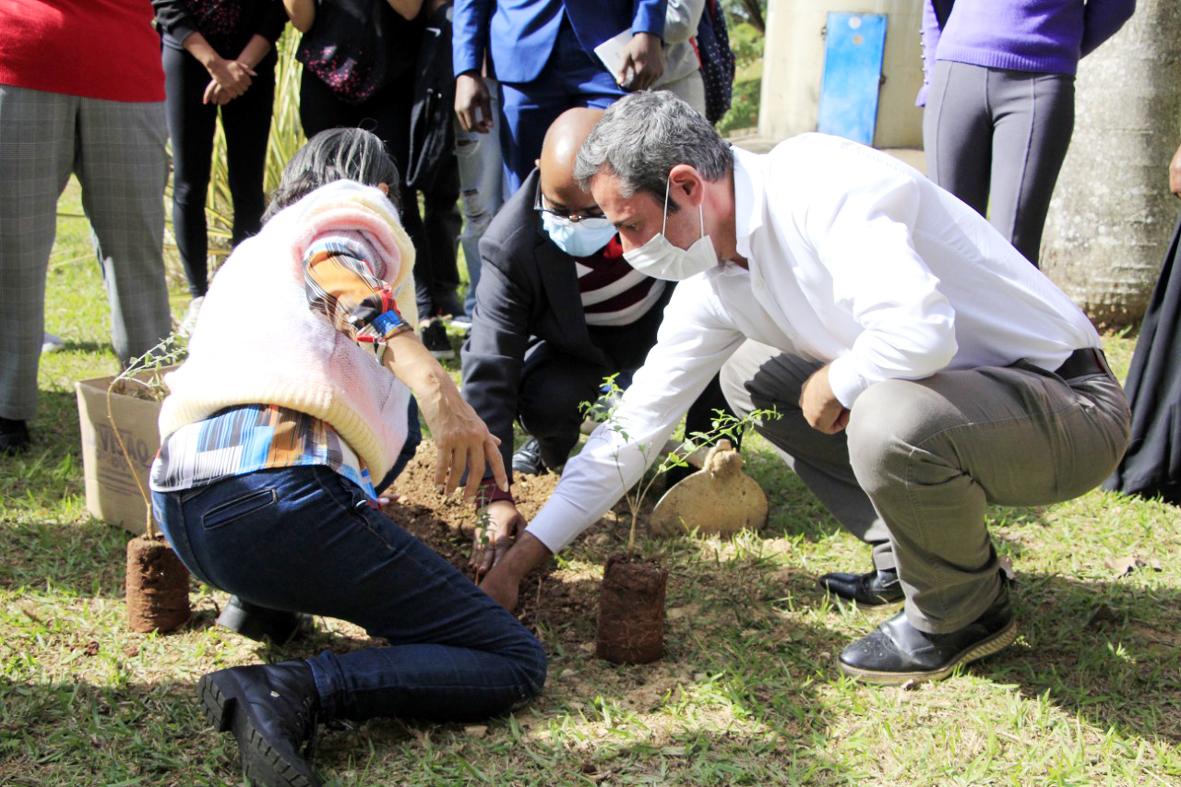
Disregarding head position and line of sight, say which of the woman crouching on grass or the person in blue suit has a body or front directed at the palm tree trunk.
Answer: the woman crouching on grass

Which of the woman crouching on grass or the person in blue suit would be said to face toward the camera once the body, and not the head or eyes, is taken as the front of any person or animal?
the person in blue suit

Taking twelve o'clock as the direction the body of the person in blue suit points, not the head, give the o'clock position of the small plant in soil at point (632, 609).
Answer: The small plant in soil is roughly at 12 o'clock from the person in blue suit.

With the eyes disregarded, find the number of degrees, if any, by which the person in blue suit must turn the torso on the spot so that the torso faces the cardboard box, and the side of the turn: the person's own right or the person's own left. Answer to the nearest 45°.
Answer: approximately 45° to the person's own right

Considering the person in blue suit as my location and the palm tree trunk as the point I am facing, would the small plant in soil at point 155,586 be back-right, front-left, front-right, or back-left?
back-right

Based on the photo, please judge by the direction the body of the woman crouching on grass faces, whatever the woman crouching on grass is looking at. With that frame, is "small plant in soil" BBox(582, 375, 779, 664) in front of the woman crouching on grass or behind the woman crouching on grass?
in front

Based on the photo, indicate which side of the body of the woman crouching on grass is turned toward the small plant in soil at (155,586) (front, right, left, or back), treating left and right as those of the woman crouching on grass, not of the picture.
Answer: left

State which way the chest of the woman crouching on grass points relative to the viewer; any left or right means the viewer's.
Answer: facing away from the viewer and to the right of the viewer

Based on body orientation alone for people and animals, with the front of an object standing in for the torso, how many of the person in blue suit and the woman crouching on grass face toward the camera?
1

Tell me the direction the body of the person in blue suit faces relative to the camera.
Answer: toward the camera

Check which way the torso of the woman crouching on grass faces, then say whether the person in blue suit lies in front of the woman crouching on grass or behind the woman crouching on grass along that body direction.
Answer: in front

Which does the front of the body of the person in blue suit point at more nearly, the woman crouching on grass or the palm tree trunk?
the woman crouching on grass

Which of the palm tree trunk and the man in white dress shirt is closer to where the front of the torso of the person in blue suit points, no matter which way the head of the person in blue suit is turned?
the man in white dress shirt

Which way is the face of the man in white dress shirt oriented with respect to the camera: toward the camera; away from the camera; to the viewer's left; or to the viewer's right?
to the viewer's left

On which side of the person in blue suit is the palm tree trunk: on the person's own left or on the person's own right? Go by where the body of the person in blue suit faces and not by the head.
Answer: on the person's own left

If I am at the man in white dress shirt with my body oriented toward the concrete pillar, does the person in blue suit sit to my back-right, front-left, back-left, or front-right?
front-left

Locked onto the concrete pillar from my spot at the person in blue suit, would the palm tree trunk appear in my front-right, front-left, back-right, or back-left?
front-right

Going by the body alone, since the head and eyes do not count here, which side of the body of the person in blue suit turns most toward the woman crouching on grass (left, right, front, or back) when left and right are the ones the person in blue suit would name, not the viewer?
front
